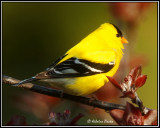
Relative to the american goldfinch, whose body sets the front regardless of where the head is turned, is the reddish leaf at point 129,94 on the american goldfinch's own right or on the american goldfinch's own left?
on the american goldfinch's own right

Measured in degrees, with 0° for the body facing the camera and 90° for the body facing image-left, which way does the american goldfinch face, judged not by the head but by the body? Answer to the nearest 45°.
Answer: approximately 270°

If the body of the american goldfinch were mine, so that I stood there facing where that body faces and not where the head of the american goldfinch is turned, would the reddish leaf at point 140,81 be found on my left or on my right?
on my right

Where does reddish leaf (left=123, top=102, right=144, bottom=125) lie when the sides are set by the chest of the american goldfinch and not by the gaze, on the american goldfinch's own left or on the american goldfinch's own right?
on the american goldfinch's own right

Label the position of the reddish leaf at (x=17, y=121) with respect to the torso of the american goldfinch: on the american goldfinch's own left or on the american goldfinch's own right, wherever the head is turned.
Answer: on the american goldfinch's own right
